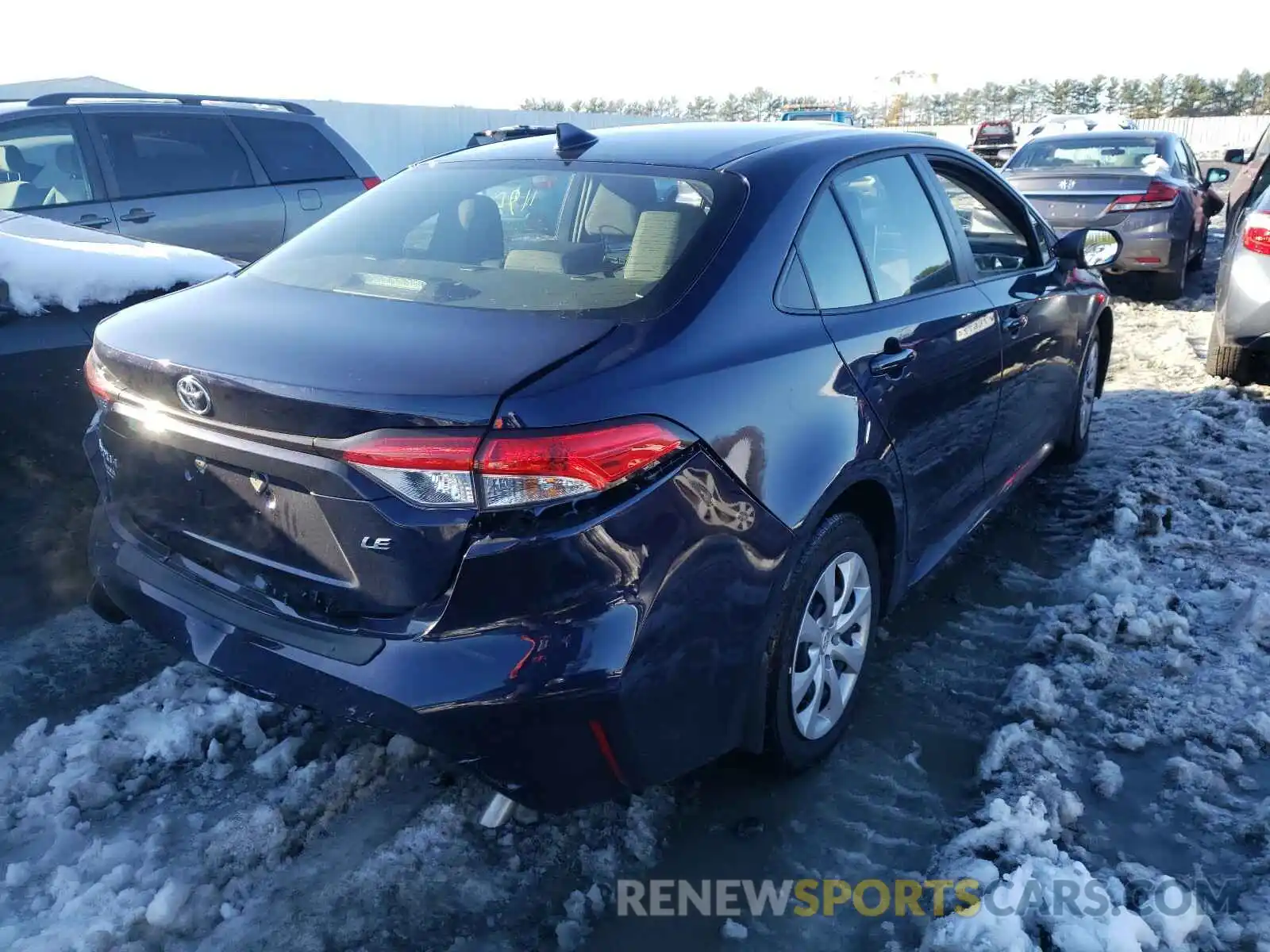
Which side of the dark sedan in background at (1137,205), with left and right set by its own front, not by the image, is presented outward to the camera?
back

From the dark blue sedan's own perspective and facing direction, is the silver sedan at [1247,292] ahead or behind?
ahead

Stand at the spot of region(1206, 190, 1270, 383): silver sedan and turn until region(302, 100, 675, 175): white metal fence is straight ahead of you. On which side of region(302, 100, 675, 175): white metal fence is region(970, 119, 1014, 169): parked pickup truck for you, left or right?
right

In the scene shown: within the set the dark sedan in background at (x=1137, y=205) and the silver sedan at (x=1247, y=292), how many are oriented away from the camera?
2

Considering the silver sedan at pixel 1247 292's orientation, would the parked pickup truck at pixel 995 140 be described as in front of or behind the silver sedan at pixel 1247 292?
in front

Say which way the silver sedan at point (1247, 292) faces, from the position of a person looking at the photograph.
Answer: facing away from the viewer

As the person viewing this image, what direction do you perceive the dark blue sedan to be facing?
facing away from the viewer and to the right of the viewer

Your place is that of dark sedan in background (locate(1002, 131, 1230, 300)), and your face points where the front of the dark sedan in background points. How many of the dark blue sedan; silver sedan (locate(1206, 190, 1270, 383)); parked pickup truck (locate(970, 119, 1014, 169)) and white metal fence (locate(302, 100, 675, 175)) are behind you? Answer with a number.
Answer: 2

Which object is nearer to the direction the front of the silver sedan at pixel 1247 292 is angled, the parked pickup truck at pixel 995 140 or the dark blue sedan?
the parked pickup truck

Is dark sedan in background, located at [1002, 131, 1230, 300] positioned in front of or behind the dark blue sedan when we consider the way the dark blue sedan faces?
in front

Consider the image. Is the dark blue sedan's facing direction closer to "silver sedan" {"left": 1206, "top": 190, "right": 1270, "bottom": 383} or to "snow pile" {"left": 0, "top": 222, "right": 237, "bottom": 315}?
the silver sedan

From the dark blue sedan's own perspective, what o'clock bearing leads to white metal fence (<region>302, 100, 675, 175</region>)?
The white metal fence is roughly at 10 o'clock from the dark blue sedan.
